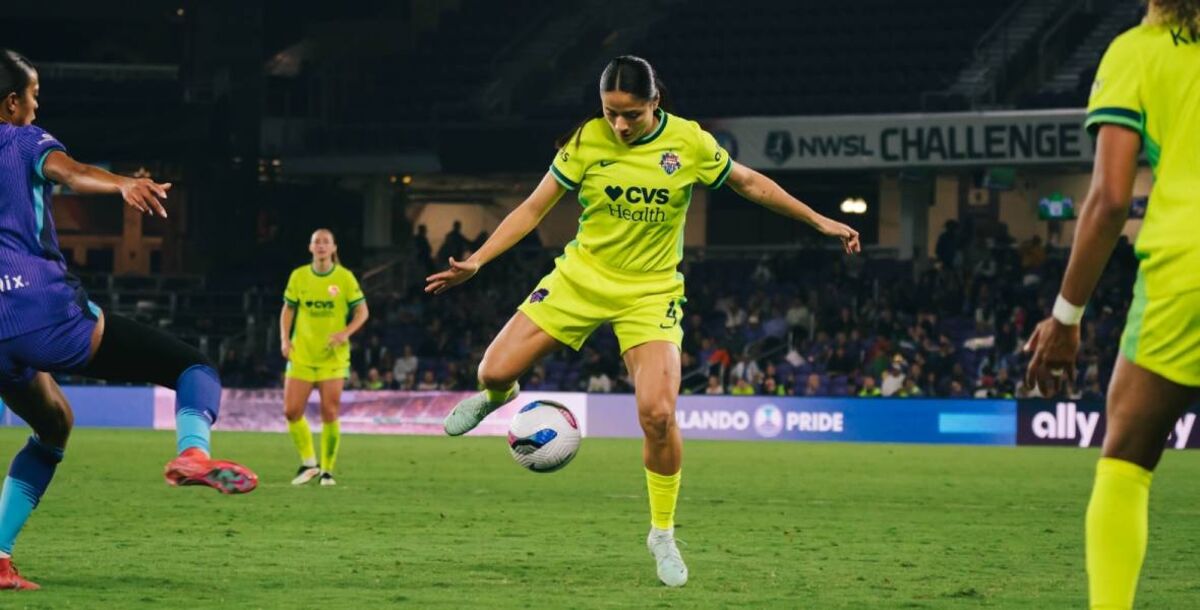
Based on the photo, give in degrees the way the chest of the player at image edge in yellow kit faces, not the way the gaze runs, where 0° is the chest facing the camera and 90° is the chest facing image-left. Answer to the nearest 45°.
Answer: approximately 135°

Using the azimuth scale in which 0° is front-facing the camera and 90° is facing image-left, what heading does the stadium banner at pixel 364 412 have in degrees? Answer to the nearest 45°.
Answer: approximately 0°

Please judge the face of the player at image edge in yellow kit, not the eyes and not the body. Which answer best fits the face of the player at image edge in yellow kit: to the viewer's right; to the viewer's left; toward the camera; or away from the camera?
away from the camera

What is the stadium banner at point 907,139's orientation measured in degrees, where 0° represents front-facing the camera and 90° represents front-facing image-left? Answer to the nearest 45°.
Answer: approximately 0°

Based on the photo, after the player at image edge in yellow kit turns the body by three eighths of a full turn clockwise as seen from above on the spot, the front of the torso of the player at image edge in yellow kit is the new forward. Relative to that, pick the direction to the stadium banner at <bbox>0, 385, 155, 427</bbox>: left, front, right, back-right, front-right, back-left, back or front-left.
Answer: back-left

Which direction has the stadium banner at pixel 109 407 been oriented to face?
toward the camera

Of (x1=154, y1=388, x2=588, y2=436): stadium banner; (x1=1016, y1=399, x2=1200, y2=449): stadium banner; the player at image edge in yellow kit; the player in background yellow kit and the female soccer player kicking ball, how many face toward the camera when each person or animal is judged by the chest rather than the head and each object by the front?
4

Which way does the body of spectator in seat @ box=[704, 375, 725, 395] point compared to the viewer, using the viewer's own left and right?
facing the viewer

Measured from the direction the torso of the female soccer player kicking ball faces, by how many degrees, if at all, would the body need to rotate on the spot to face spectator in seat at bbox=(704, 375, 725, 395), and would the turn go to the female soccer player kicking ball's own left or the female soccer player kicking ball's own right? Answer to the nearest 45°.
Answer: approximately 180°

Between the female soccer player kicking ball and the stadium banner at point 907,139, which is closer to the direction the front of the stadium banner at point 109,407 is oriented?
the female soccer player kicking ball

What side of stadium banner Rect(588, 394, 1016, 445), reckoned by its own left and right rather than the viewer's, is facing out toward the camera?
front

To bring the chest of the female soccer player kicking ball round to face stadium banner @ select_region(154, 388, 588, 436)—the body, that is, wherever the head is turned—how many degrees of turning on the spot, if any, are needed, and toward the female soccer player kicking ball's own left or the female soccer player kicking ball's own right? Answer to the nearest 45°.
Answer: approximately 180°

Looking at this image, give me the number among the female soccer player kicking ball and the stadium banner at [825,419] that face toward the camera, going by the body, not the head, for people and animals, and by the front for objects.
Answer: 2

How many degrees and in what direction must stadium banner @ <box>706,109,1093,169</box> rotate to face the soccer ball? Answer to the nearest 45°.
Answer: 0° — it already faces it

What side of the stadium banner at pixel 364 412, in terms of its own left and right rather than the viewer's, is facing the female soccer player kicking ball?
front

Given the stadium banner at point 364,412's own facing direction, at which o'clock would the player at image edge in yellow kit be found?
The player at image edge in yellow kit is roughly at 12 o'clock from the stadium banner.

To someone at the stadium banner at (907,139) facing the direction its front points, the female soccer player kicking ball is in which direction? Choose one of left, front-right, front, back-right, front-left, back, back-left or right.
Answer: front

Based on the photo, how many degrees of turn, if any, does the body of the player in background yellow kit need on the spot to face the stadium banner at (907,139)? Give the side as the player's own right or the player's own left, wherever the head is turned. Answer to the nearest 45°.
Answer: approximately 135° to the player's own left
